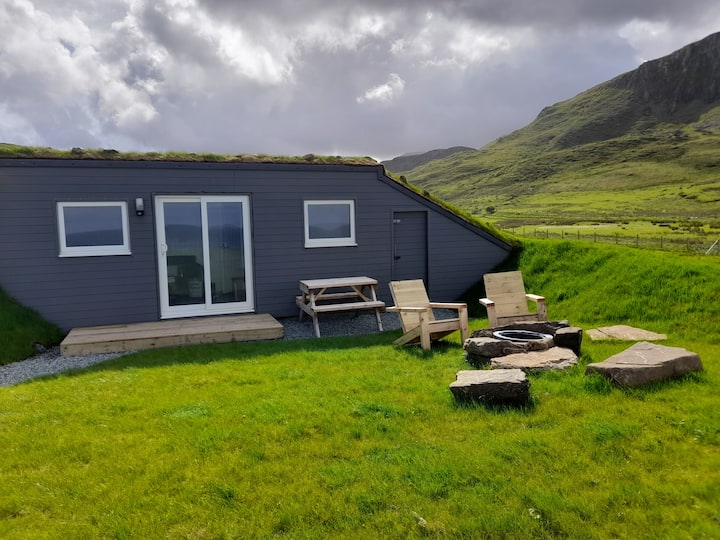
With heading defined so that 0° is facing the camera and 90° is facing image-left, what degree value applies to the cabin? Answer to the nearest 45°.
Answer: approximately 0°

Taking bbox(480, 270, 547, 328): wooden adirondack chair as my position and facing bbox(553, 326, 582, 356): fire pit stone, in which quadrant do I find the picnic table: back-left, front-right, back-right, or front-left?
back-right

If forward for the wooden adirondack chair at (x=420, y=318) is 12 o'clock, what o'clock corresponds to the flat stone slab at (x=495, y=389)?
The flat stone slab is roughly at 1 o'clock from the wooden adirondack chair.

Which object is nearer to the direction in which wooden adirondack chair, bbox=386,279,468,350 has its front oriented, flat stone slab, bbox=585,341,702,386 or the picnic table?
the flat stone slab

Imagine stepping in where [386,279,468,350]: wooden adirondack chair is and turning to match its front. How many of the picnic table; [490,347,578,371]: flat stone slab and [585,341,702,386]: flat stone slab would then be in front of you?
2

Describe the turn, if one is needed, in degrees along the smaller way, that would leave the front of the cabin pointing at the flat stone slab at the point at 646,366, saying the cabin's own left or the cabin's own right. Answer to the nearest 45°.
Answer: approximately 45° to the cabin's own left

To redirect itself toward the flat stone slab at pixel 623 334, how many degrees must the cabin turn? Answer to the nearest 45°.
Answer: approximately 45° to its left
